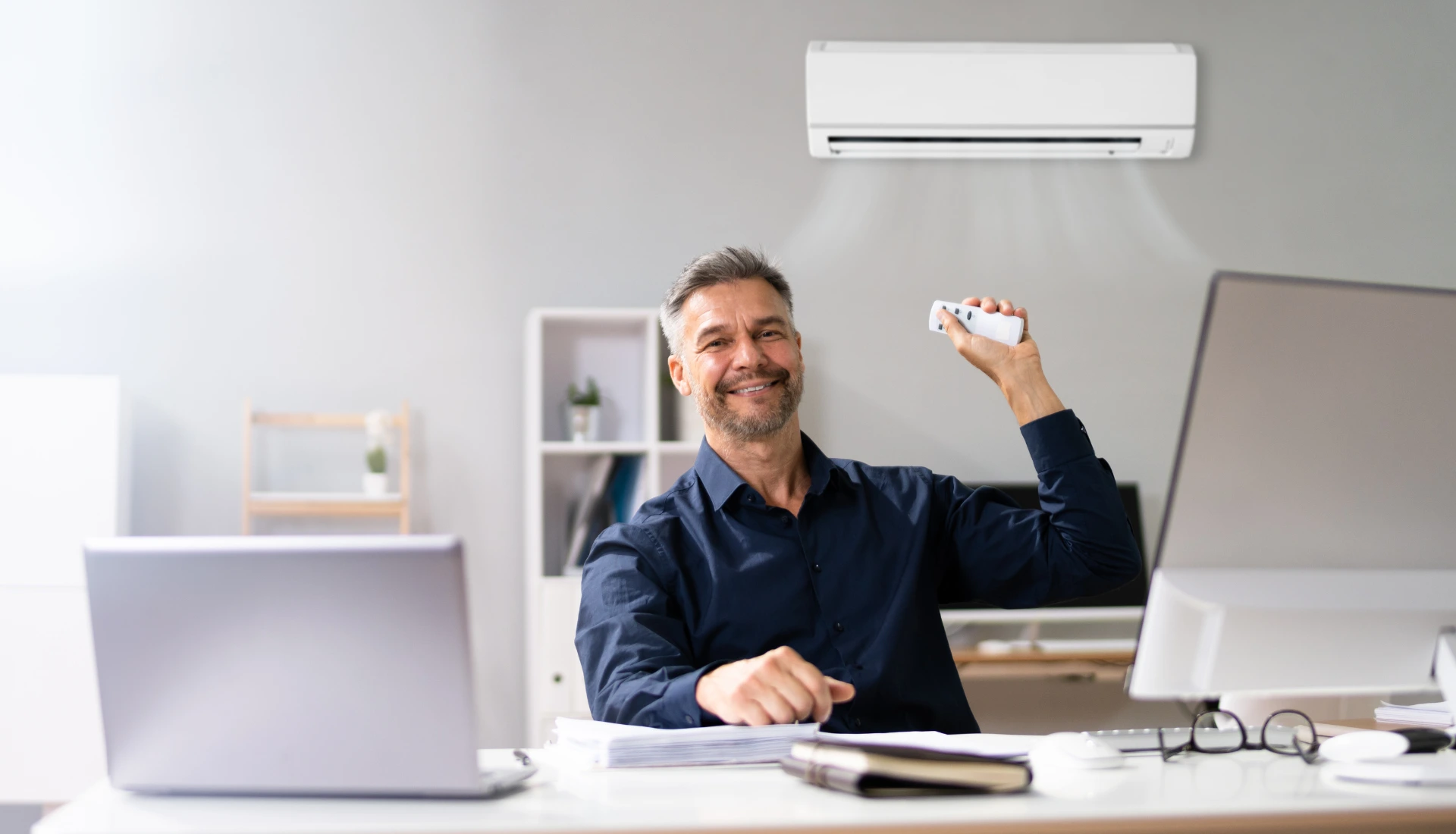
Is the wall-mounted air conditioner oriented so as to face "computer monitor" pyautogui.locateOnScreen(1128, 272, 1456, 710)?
yes

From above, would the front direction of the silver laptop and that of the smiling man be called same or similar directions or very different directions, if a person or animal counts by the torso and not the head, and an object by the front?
very different directions

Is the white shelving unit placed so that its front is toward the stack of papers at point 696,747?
yes

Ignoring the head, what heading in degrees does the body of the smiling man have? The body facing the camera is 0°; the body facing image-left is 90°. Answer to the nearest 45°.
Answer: approximately 0°

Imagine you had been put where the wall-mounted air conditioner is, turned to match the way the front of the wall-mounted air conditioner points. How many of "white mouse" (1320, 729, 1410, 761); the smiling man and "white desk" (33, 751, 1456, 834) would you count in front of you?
3

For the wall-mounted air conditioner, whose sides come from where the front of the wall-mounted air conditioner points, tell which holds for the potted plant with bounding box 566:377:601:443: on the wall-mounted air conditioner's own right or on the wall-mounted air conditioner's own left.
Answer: on the wall-mounted air conditioner's own right

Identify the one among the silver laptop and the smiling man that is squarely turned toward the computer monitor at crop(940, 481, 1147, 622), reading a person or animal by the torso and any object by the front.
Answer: the silver laptop

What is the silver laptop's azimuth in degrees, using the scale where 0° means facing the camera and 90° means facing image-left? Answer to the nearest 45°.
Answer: approximately 225°
